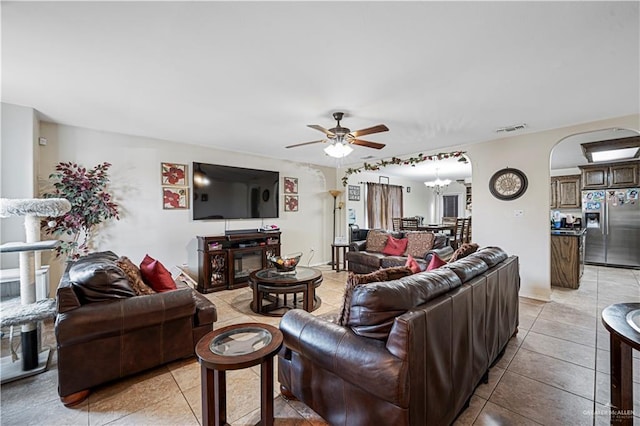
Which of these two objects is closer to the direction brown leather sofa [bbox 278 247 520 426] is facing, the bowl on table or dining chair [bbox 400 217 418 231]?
the bowl on table

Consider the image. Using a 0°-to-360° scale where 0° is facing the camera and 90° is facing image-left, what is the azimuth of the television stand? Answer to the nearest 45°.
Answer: approximately 315°

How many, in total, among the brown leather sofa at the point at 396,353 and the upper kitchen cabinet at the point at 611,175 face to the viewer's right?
0

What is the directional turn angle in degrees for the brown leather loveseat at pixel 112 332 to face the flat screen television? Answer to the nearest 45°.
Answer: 0° — it already faces it

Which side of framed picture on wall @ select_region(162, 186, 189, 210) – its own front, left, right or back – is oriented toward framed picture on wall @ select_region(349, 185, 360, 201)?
left

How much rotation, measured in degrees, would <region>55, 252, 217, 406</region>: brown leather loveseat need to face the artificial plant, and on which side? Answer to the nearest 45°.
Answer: approximately 45° to its left

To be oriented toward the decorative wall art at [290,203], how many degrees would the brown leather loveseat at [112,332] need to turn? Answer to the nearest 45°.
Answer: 0° — it already faces it

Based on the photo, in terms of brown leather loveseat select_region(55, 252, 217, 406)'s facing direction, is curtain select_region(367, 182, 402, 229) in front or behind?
in front

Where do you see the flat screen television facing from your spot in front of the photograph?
facing the viewer and to the right of the viewer

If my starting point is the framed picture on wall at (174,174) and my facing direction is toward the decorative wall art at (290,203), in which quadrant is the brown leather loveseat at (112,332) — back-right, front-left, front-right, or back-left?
back-right
